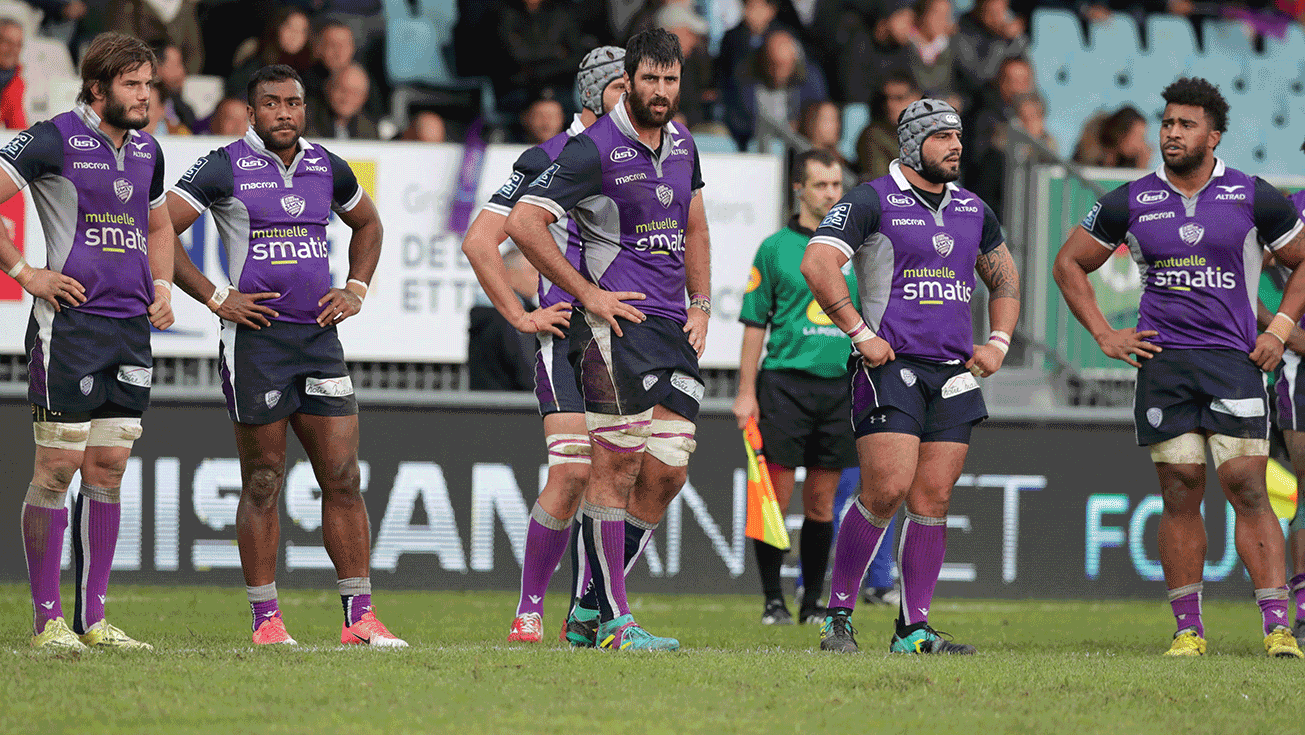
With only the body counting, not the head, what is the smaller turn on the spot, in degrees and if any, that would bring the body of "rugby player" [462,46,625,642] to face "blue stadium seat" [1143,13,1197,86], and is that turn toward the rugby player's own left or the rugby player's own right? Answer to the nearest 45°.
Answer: approximately 90° to the rugby player's own left

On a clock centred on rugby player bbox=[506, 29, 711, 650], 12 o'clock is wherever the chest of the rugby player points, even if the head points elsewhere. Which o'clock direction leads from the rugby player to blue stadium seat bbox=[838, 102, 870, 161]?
The blue stadium seat is roughly at 8 o'clock from the rugby player.

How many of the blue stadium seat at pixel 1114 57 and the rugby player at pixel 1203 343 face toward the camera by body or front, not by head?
2

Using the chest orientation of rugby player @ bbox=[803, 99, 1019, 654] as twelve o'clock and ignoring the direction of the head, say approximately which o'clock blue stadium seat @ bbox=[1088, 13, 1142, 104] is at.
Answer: The blue stadium seat is roughly at 8 o'clock from the rugby player.

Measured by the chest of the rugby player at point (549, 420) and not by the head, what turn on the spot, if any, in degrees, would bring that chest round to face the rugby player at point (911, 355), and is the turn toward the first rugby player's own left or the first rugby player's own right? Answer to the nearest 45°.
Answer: approximately 45° to the first rugby player's own left

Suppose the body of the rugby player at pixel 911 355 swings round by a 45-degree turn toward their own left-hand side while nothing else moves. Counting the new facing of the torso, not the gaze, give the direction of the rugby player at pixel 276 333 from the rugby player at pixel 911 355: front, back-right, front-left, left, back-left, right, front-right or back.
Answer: back

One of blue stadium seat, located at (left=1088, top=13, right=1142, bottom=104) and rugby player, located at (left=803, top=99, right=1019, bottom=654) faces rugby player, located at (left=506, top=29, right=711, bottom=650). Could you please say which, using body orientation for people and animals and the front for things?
the blue stadium seat

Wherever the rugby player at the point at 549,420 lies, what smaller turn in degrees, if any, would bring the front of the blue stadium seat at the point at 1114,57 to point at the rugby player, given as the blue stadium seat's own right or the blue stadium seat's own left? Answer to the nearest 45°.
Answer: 0° — it already faces them

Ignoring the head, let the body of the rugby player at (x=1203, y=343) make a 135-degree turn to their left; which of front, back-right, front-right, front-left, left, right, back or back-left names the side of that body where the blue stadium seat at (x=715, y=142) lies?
left

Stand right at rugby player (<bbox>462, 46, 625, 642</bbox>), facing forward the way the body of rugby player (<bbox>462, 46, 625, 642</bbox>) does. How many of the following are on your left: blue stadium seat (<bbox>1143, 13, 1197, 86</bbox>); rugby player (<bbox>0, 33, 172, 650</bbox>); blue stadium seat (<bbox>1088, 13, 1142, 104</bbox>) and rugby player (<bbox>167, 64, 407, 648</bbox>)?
2

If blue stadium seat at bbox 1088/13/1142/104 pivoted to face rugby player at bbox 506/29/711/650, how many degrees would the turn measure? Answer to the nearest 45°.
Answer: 0° — it already faces them

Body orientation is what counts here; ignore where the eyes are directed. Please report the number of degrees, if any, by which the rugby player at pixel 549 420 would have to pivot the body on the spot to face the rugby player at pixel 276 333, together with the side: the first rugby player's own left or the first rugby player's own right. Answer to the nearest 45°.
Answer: approximately 135° to the first rugby player's own right

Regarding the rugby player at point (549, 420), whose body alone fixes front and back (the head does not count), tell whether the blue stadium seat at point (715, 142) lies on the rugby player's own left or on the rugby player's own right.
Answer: on the rugby player's own left
